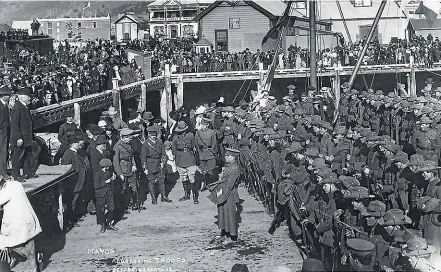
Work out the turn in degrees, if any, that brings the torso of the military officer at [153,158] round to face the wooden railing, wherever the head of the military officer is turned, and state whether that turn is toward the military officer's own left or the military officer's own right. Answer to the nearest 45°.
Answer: approximately 135° to the military officer's own right

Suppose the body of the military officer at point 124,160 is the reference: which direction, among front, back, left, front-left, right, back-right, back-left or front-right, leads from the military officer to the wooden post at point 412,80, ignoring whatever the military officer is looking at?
left

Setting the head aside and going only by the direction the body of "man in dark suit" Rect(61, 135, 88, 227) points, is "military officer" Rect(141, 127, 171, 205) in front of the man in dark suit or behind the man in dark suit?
in front

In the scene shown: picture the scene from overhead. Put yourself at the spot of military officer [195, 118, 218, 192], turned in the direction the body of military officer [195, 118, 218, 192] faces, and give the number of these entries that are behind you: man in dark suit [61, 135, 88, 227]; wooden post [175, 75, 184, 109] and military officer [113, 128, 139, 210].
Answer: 1

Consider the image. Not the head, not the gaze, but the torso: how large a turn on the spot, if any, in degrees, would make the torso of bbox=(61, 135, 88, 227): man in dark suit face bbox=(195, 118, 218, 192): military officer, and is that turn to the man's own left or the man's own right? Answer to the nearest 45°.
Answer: approximately 45° to the man's own left

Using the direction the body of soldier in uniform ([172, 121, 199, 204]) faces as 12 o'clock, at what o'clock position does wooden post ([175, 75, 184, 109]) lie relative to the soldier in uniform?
The wooden post is roughly at 6 o'clock from the soldier in uniform.

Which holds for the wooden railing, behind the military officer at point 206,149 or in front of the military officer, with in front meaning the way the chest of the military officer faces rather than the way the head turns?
behind

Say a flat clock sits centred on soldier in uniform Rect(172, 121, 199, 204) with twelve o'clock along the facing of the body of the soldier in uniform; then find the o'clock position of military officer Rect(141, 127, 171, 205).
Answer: The military officer is roughly at 2 o'clock from the soldier in uniform.

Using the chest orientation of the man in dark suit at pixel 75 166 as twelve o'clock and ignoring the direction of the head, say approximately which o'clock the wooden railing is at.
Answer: The wooden railing is roughly at 9 o'clock from the man in dark suit.

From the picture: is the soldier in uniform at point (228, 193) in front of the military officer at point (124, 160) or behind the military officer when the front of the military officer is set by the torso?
in front
